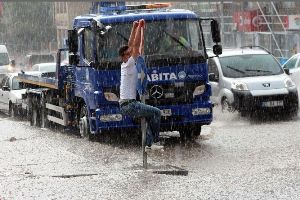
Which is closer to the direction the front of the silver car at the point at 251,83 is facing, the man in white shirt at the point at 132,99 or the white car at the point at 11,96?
the man in white shirt

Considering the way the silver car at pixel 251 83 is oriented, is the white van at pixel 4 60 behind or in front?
behind

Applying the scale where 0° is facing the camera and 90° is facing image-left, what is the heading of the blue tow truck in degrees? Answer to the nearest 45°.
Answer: approximately 315°

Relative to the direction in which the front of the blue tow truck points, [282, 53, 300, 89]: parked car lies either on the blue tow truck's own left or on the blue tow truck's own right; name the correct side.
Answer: on the blue tow truck's own left

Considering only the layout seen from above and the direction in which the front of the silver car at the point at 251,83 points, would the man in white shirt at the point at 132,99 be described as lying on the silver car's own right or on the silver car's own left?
on the silver car's own right

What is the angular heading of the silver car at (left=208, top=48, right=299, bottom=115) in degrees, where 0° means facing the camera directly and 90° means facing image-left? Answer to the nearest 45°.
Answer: approximately 315°

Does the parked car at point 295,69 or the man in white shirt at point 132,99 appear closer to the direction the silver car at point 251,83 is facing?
the man in white shirt
